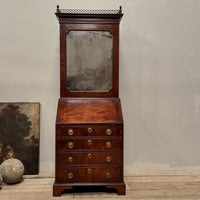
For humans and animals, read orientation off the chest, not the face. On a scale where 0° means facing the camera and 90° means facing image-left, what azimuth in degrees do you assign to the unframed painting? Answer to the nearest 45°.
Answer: approximately 0°

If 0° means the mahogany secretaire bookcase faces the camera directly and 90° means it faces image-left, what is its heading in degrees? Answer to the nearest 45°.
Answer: approximately 0°
